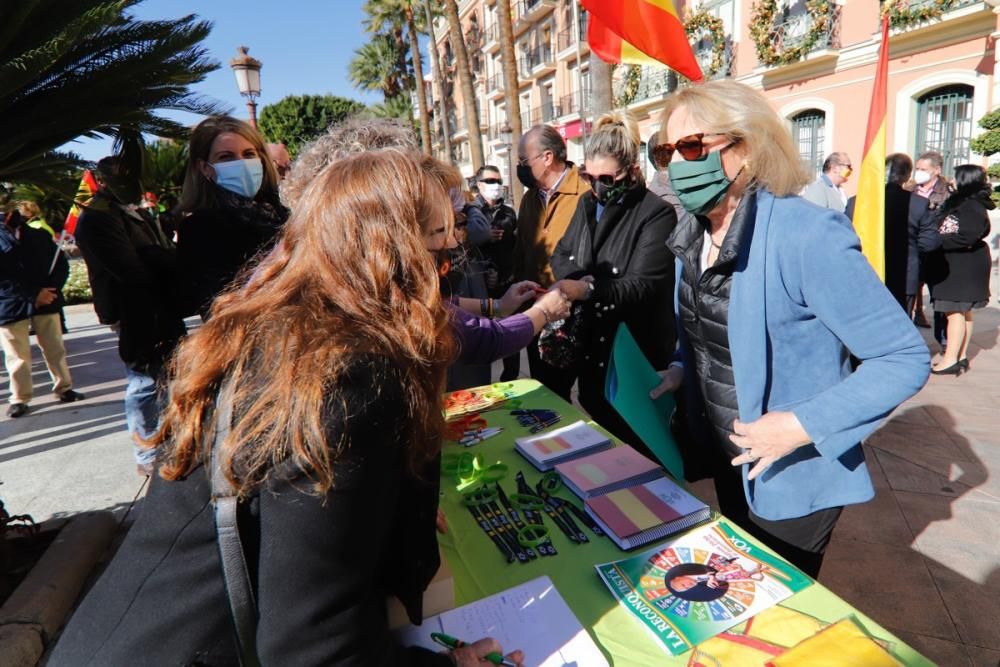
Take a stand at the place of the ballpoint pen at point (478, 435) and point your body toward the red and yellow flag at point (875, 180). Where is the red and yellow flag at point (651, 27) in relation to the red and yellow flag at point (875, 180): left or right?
left

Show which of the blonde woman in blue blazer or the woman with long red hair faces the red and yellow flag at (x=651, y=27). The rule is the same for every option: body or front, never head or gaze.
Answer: the woman with long red hair

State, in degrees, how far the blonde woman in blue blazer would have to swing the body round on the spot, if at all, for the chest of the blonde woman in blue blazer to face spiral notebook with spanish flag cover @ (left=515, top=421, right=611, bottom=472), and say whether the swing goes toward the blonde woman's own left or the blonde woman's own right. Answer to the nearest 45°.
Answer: approximately 45° to the blonde woman's own right

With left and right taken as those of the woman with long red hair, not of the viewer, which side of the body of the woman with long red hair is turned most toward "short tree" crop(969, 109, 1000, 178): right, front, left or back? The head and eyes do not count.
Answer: front

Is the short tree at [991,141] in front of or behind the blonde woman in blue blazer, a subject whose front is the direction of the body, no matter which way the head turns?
behind

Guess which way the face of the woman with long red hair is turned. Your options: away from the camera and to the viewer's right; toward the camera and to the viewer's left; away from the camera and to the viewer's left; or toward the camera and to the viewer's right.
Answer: away from the camera and to the viewer's right

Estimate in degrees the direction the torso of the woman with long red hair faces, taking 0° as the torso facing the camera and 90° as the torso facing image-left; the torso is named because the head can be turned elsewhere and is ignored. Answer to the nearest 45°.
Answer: approximately 225°

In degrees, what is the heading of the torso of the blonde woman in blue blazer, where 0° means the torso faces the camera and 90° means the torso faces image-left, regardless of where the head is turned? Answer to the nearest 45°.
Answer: approximately 45°

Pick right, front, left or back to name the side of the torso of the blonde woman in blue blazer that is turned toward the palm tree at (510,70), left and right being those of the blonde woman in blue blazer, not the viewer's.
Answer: right

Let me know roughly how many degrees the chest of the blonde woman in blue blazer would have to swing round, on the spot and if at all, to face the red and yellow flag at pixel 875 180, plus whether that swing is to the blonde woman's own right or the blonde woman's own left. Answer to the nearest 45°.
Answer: approximately 135° to the blonde woman's own right

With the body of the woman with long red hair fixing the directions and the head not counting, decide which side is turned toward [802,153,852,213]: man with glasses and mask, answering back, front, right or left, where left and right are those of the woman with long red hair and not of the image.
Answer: front

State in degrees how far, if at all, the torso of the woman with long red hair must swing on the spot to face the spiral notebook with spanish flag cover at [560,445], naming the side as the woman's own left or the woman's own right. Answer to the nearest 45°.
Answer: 0° — they already face it

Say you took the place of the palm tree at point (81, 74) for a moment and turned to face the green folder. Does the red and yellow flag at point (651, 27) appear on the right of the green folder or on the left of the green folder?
left
